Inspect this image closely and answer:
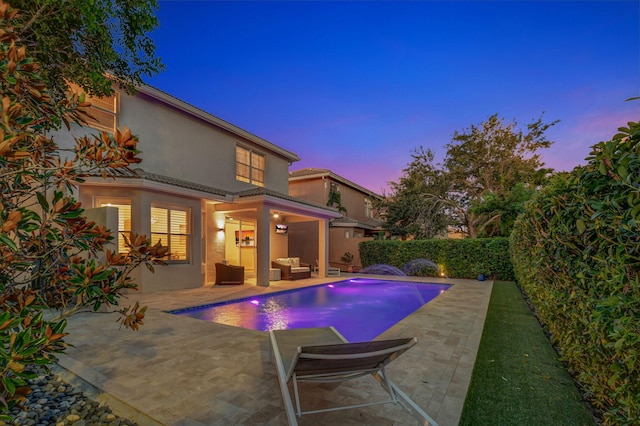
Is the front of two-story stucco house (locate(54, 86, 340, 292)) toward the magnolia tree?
no

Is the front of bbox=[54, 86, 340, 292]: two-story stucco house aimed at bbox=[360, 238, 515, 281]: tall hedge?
no
